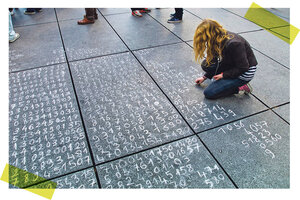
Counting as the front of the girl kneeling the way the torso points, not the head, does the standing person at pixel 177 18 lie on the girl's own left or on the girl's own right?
on the girl's own right

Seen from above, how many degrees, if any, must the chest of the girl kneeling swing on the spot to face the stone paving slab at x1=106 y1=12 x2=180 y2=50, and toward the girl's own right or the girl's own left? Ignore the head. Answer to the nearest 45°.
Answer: approximately 45° to the girl's own right

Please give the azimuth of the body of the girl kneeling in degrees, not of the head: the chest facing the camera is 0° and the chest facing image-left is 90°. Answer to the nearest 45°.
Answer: approximately 90°
